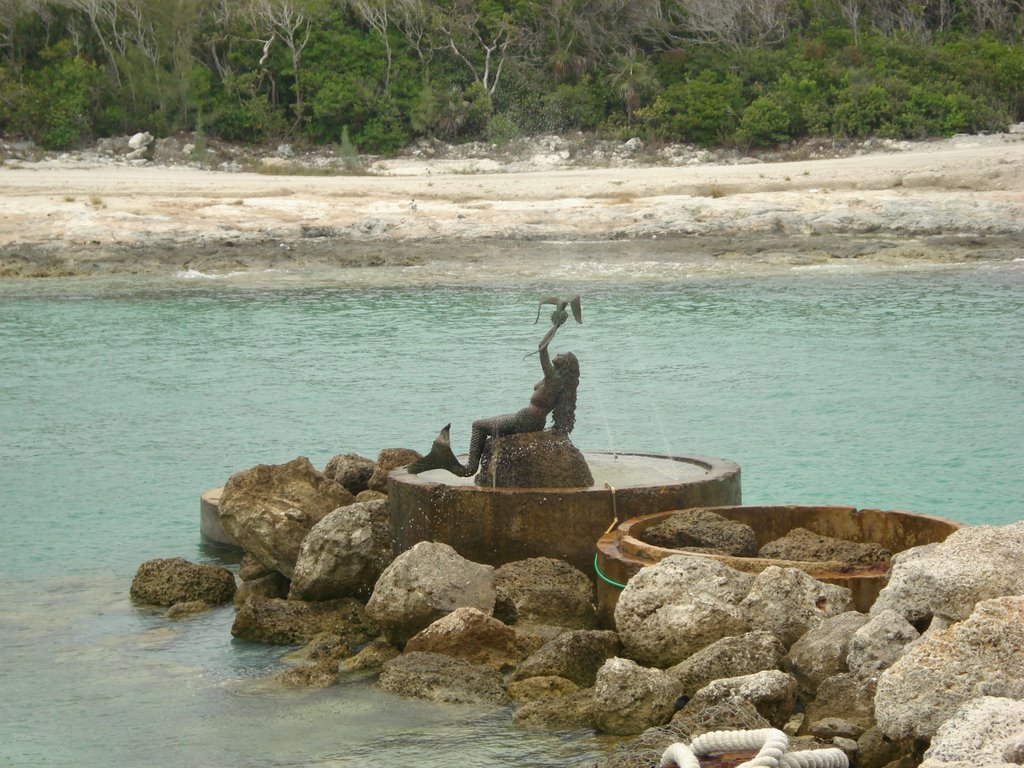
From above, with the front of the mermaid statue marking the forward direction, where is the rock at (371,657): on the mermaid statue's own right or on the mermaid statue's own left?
on the mermaid statue's own left

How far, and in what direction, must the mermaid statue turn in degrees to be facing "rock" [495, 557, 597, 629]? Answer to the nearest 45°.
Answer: approximately 90° to its left

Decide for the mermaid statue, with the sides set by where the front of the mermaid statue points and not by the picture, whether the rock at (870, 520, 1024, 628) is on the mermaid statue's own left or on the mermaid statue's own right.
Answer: on the mermaid statue's own left

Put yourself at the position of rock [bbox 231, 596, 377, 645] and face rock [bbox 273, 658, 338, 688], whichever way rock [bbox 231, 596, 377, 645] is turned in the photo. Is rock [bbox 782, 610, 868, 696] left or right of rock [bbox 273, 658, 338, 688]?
left

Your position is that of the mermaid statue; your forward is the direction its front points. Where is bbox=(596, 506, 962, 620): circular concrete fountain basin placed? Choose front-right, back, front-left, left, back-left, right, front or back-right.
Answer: back-left

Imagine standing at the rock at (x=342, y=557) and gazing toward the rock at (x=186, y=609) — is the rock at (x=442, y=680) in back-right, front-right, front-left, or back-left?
back-left

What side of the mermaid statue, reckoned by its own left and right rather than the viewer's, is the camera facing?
left

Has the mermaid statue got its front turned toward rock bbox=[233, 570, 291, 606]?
yes

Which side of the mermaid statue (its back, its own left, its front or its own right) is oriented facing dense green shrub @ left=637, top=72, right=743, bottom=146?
right

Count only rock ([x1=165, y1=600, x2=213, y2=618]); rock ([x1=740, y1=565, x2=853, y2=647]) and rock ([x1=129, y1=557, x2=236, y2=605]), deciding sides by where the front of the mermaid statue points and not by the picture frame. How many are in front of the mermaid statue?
2

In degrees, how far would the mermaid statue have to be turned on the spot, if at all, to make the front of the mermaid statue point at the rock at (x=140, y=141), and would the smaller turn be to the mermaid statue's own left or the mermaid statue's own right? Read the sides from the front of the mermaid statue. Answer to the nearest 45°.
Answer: approximately 90° to the mermaid statue's own right

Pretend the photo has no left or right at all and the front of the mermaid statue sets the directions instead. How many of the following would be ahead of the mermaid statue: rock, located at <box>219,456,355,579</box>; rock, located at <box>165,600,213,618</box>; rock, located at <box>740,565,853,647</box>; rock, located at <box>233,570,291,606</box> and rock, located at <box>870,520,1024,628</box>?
3
